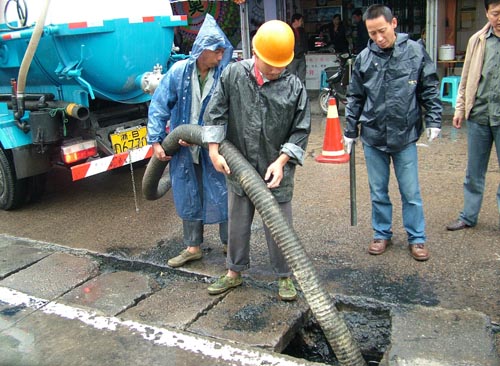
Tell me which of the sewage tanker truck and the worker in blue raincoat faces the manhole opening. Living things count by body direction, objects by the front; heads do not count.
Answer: the worker in blue raincoat

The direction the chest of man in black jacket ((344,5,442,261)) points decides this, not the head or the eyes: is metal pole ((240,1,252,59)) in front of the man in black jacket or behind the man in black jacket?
behind

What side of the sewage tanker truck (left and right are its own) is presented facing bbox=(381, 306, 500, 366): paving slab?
back

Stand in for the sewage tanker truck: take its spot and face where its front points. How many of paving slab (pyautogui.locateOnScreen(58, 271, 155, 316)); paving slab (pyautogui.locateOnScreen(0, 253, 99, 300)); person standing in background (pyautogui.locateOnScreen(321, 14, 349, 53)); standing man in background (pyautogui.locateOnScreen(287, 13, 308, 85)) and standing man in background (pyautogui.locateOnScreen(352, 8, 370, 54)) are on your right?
3

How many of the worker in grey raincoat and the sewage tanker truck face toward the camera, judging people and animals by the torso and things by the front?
1

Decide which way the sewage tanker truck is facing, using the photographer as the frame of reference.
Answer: facing away from the viewer and to the left of the viewer

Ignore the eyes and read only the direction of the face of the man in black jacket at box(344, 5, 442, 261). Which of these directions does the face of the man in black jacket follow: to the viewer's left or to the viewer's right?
to the viewer's left

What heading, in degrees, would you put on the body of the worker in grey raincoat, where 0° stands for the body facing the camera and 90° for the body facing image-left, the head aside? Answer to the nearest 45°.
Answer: approximately 0°

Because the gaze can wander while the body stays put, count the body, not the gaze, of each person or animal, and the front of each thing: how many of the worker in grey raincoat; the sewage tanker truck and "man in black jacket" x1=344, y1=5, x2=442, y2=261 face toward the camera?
2

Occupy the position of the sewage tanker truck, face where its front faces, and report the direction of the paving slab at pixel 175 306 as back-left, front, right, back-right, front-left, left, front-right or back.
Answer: back-left

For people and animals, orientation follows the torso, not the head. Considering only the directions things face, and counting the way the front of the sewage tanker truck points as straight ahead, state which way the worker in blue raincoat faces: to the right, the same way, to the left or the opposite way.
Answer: the opposite way
